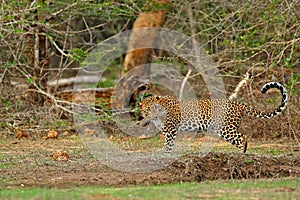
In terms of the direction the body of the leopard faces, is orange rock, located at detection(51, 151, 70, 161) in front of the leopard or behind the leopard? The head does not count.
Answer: in front

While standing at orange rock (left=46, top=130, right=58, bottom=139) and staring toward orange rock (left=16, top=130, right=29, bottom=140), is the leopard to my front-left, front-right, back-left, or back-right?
back-left

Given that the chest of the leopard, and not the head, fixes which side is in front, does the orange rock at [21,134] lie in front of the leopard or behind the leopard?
in front

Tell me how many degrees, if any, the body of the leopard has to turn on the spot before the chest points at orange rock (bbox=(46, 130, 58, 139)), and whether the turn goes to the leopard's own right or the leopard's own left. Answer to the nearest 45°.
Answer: approximately 45° to the leopard's own right

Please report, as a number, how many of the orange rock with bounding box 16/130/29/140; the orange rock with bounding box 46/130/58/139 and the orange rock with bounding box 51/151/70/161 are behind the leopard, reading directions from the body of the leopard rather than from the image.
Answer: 0

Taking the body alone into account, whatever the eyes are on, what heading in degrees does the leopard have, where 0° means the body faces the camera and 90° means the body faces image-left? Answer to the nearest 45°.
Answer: approximately 90°

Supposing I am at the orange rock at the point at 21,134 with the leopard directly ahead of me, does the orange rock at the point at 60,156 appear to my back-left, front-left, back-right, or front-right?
front-right

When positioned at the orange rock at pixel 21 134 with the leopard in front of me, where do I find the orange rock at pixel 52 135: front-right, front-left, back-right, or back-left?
front-left
